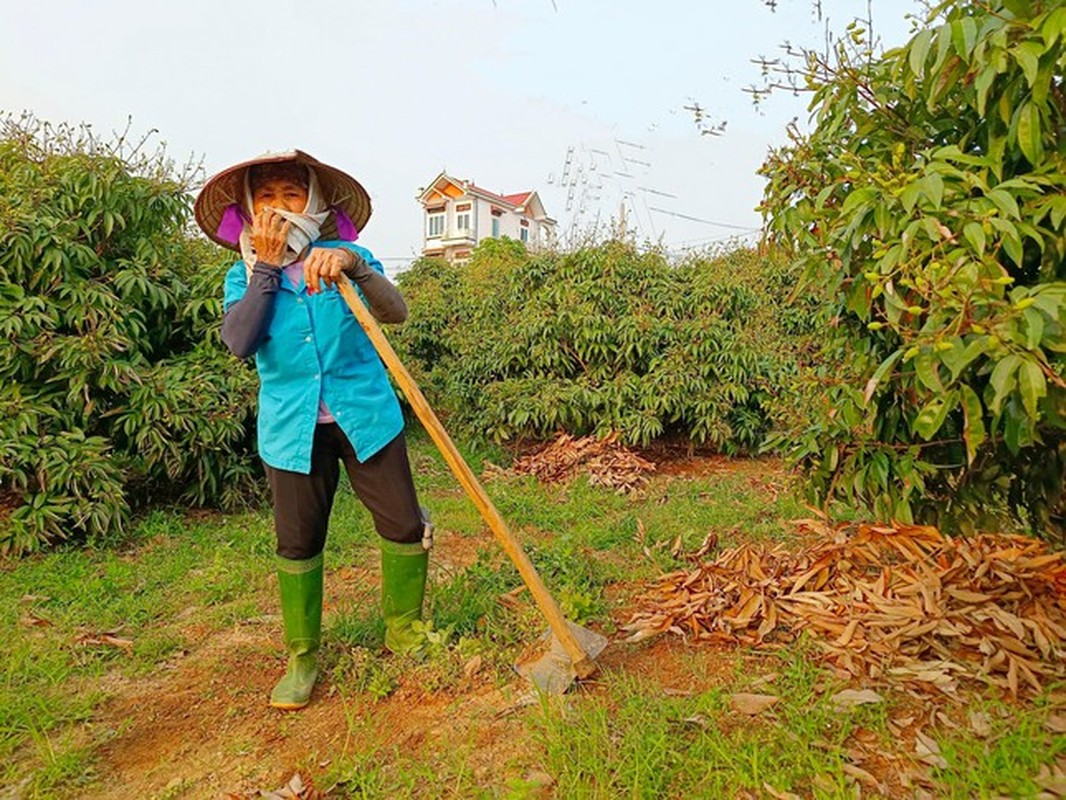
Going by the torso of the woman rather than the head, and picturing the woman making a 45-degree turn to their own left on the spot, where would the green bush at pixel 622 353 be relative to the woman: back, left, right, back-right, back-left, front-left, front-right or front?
left

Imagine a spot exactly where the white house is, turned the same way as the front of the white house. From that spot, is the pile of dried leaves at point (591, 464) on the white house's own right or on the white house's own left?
on the white house's own left

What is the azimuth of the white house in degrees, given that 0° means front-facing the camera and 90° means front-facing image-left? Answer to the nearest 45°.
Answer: approximately 45°

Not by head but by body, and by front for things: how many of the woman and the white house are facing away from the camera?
0

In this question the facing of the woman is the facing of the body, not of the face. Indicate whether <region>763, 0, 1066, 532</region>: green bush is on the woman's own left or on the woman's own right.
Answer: on the woman's own left

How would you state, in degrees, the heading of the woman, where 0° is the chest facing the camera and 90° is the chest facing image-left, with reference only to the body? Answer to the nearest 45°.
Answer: approximately 0°

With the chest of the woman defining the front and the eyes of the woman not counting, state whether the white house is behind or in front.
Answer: behind

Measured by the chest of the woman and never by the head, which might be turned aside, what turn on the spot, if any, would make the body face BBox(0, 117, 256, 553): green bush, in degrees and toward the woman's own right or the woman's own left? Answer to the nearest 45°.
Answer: approximately 135° to the woman's own right

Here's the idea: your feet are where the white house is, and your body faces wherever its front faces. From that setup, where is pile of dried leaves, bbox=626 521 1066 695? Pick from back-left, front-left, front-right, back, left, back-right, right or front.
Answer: front-left

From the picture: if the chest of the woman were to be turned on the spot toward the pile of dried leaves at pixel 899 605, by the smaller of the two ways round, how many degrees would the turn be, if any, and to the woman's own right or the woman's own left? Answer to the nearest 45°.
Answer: approximately 90° to the woman's own left

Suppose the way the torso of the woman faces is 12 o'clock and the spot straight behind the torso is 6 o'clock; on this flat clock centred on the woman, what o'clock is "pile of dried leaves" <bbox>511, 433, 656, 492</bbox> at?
The pile of dried leaves is roughly at 7 o'clock from the woman.

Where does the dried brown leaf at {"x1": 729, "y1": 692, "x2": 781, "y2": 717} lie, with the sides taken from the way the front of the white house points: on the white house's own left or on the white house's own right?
on the white house's own left

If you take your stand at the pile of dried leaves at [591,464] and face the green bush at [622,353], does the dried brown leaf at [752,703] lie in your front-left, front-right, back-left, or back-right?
back-right
